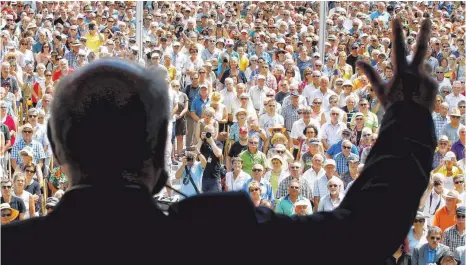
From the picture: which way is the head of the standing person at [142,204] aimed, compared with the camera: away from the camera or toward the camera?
away from the camera

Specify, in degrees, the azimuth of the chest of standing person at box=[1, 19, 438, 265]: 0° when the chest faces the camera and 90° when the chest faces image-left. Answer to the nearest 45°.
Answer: approximately 180°
